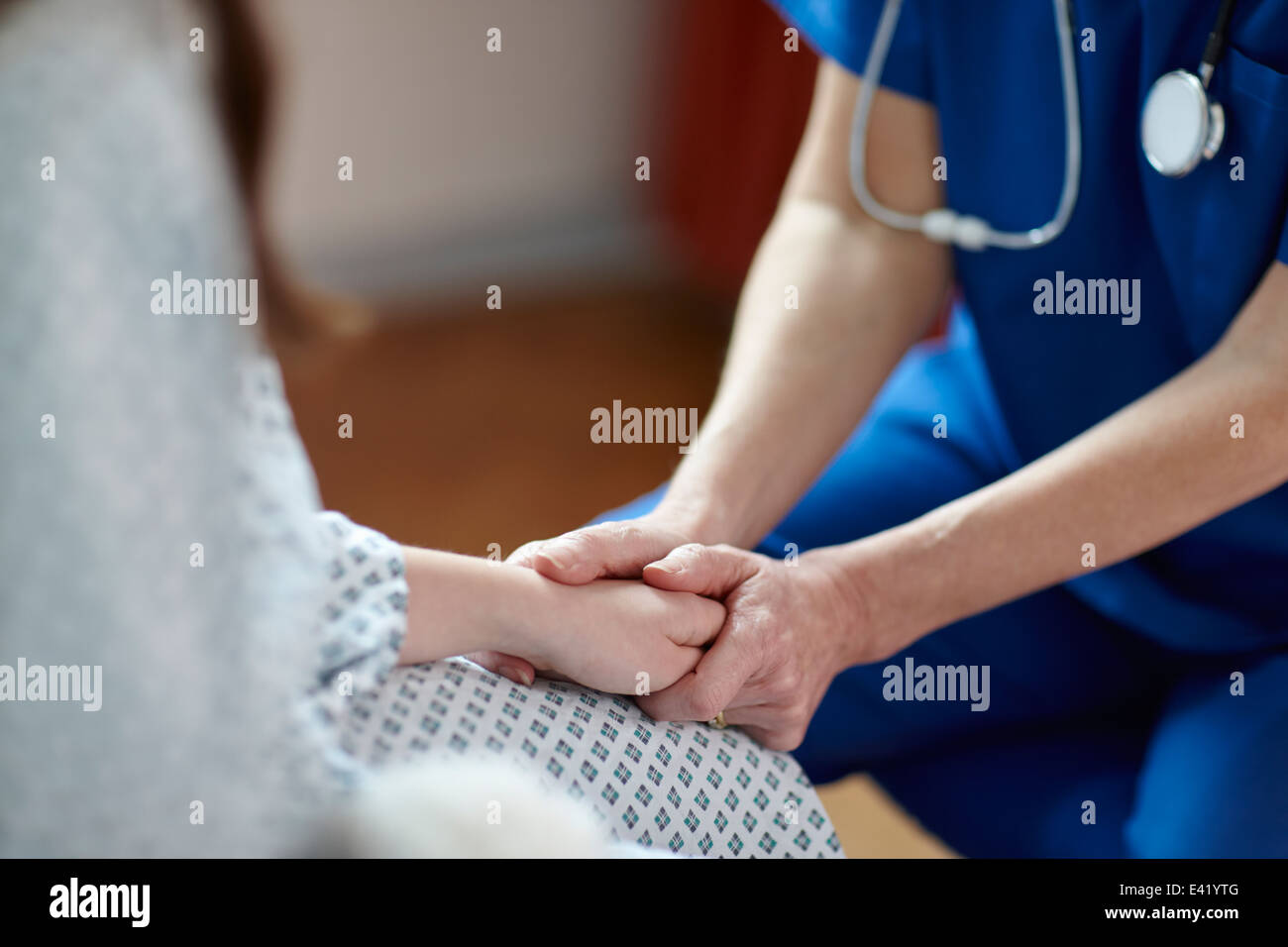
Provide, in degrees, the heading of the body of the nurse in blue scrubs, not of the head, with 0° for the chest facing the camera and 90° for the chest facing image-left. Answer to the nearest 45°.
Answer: approximately 45°
